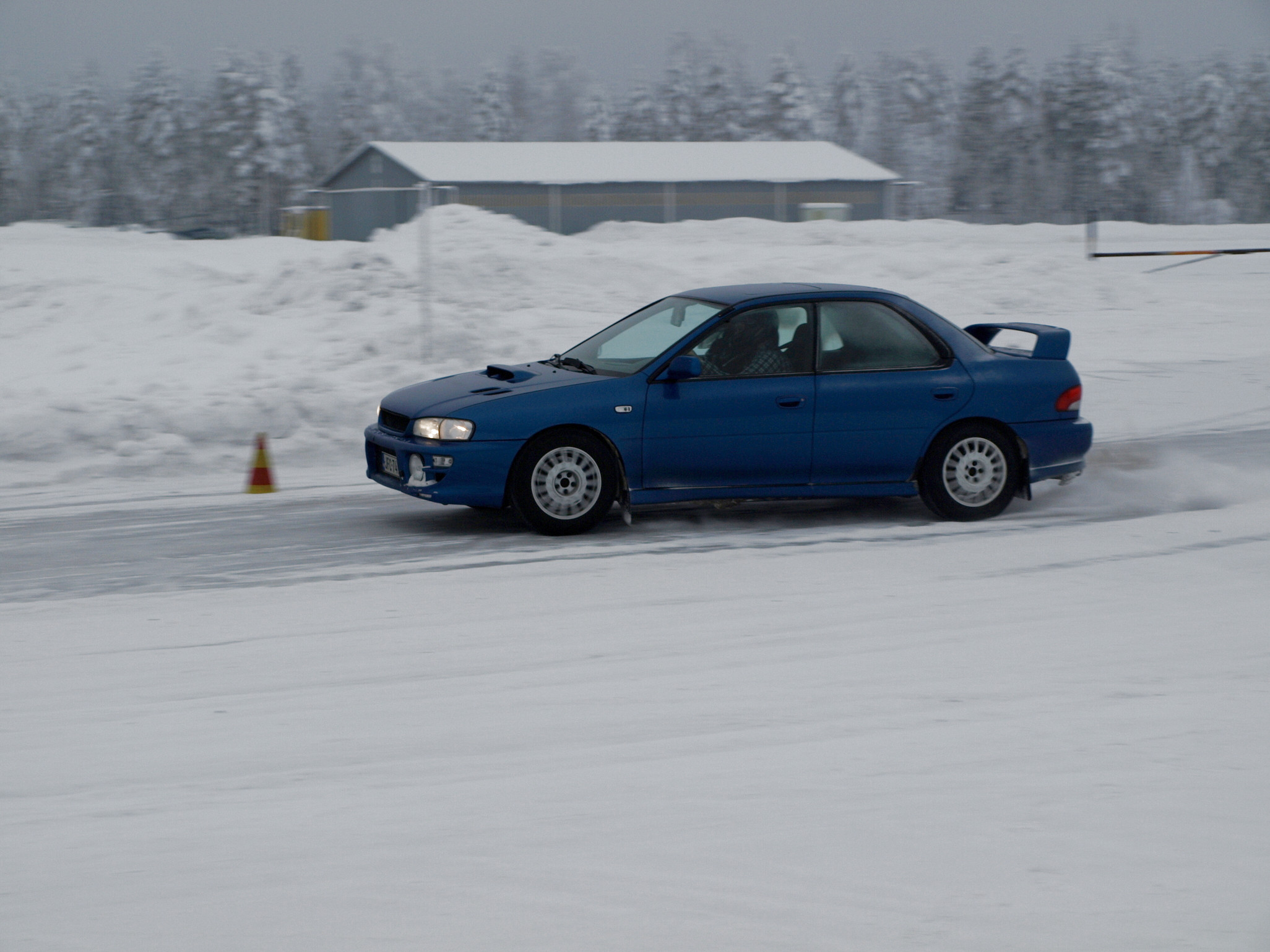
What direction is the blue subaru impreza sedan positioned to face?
to the viewer's left

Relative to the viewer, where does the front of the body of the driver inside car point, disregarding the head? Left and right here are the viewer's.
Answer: facing to the left of the viewer
